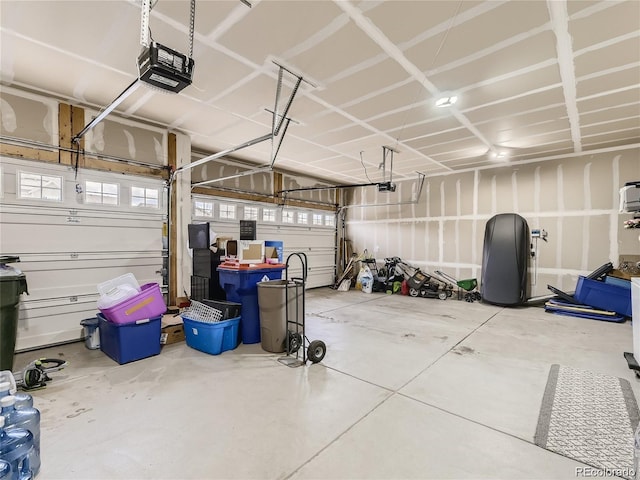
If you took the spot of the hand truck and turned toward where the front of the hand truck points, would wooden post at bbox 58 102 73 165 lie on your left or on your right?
on your right

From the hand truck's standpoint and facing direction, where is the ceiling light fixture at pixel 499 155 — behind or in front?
behind

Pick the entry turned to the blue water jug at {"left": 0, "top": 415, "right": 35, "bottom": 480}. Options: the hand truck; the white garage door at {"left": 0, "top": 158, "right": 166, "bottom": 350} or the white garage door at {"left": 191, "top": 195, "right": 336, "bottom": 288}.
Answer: the hand truck

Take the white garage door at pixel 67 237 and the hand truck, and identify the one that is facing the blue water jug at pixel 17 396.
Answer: the hand truck

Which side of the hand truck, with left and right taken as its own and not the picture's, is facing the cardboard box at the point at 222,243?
right
